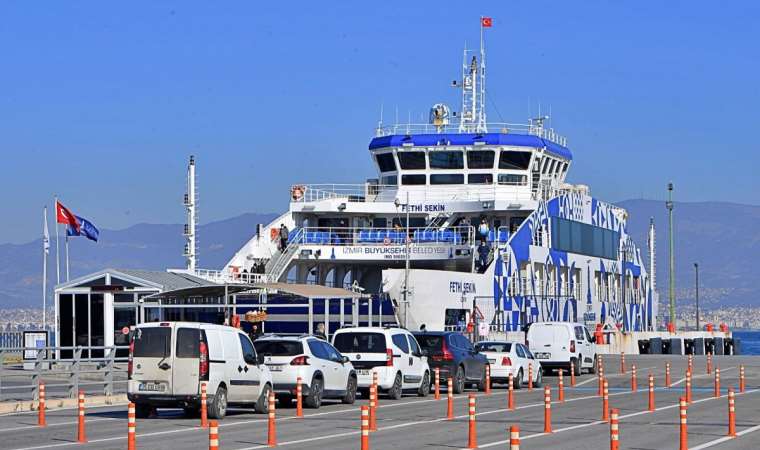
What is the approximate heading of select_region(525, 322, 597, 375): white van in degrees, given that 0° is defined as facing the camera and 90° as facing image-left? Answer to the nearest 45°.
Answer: approximately 225°

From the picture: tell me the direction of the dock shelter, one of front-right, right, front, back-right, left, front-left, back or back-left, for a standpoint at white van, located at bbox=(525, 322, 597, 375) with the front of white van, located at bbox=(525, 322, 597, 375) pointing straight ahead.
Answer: back-left

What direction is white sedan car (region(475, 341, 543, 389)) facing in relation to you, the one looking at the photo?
facing away from the viewer and to the right of the viewer

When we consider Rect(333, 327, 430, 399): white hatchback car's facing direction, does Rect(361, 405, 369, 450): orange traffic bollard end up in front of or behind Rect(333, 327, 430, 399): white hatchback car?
behind

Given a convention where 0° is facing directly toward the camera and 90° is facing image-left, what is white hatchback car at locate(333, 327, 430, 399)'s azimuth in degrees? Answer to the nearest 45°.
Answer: approximately 225°

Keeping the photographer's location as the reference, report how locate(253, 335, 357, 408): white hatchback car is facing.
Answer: facing away from the viewer and to the right of the viewer
